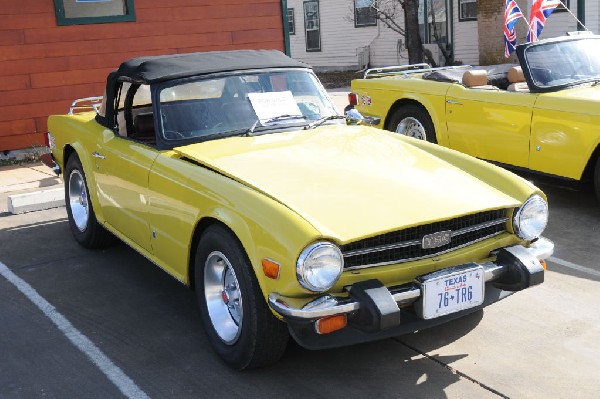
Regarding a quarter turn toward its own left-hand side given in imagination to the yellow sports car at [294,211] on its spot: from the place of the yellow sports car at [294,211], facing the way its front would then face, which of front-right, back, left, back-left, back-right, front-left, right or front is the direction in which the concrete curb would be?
left

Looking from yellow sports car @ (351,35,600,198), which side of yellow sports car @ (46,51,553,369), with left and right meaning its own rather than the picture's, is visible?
left

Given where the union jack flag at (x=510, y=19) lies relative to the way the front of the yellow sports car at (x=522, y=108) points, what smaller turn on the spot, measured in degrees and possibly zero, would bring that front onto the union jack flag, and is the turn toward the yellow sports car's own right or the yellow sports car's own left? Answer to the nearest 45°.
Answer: approximately 135° to the yellow sports car's own left

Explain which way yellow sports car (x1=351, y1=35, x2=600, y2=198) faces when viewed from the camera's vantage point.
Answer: facing the viewer and to the right of the viewer

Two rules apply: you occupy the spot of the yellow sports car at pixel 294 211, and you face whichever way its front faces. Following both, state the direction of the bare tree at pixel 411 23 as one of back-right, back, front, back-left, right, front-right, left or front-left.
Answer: back-left

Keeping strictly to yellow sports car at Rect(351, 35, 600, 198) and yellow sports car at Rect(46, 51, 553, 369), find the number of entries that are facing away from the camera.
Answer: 0

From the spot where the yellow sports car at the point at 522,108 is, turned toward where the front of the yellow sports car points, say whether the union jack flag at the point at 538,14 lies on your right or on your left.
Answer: on your left

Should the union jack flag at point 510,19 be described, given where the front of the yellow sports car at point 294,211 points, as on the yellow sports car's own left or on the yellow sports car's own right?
on the yellow sports car's own left
